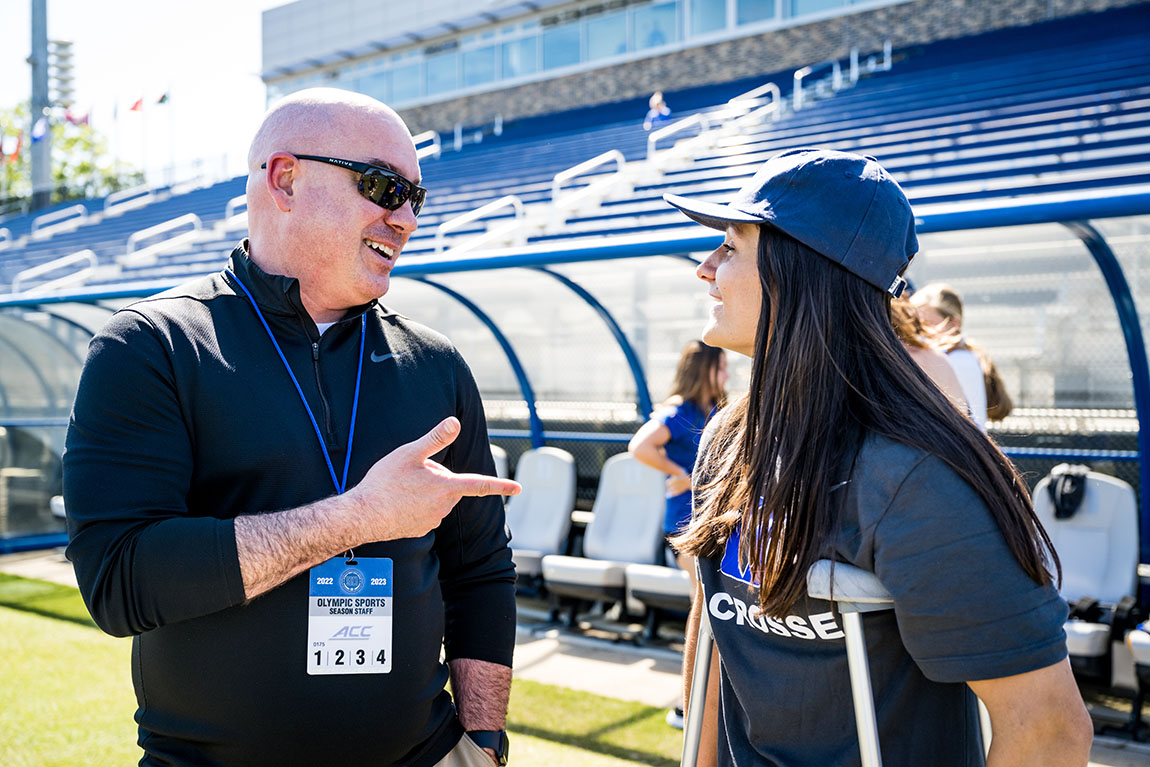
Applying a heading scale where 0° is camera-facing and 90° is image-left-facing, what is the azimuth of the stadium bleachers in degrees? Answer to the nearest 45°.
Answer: approximately 45°

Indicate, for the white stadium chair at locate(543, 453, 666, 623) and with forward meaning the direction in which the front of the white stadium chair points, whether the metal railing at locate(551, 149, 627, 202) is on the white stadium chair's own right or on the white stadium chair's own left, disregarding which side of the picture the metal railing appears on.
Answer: on the white stadium chair's own right

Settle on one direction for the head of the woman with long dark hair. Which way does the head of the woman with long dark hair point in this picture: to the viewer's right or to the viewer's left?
to the viewer's left

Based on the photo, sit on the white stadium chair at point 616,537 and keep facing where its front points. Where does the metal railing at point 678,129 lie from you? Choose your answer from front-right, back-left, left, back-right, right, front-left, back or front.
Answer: back-right
